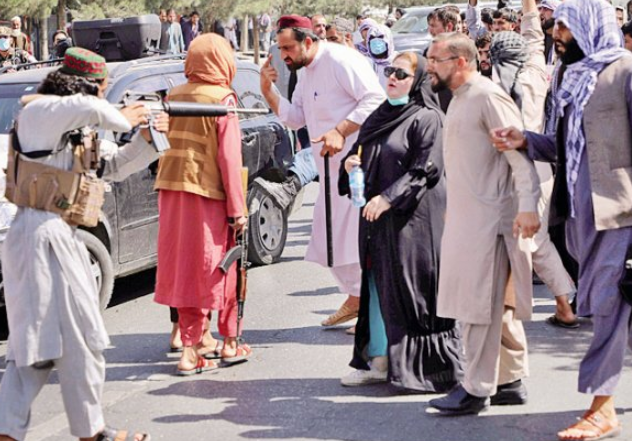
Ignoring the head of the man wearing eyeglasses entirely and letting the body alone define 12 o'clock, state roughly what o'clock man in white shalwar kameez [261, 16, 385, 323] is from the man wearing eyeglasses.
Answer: The man in white shalwar kameez is roughly at 2 o'clock from the man wearing eyeglasses.

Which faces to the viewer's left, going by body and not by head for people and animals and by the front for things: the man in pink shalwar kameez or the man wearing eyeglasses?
the man wearing eyeglasses

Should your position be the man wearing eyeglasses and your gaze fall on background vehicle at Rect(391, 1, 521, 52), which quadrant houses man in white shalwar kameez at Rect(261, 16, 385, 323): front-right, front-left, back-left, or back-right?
front-left

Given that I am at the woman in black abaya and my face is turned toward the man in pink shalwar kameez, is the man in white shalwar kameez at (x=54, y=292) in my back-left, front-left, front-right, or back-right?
front-left

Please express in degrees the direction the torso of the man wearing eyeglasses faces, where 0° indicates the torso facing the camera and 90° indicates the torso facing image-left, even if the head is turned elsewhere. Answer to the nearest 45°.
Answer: approximately 90°

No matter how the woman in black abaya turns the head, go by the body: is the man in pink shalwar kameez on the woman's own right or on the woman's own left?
on the woman's own right

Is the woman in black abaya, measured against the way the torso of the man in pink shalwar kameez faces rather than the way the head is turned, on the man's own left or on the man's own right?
on the man's own right

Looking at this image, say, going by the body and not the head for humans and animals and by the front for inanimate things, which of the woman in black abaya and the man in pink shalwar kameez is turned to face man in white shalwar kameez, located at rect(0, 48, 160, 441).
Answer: the woman in black abaya

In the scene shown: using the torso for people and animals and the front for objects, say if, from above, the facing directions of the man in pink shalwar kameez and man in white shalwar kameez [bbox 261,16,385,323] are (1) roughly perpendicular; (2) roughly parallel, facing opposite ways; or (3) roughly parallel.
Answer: roughly parallel, facing opposite ways

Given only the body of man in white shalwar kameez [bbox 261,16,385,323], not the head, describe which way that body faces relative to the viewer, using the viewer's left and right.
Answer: facing the viewer and to the left of the viewer

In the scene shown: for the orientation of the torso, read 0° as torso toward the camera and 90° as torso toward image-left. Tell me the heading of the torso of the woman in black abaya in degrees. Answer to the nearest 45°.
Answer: approximately 45°

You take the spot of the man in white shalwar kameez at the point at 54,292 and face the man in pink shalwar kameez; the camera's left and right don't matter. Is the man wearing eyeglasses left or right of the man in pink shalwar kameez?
right

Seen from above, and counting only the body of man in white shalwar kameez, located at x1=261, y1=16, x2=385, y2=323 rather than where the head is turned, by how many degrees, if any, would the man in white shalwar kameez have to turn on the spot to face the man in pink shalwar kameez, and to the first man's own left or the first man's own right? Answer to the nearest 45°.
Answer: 0° — they already face them

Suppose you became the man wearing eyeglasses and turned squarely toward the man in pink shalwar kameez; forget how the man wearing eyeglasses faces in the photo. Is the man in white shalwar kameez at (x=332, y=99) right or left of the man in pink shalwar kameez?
right

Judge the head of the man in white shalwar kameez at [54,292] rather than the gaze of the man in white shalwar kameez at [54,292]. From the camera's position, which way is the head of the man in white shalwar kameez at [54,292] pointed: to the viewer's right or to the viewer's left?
to the viewer's right

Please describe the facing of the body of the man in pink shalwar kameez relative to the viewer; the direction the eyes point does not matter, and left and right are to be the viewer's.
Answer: facing away from the viewer and to the right of the viewer

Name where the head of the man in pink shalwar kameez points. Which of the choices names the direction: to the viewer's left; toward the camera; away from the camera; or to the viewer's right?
away from the camera
